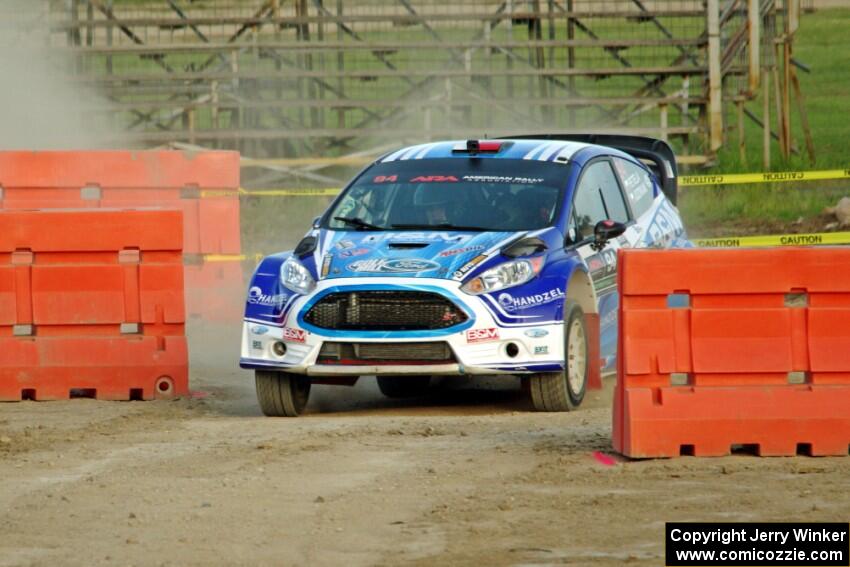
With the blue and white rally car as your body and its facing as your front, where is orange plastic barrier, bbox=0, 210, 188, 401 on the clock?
The orange plastic barrier is roughly at 2 o'clock from the blue and white rally car.

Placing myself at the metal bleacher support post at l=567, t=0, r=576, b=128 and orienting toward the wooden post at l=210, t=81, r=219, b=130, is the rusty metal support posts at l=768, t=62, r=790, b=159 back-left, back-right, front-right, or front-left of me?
back-left

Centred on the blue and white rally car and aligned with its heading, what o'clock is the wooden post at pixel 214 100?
The wooden post is roughly at 4 o'clock from the blue and white rally car.

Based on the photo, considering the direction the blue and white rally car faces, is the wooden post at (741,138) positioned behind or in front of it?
behind

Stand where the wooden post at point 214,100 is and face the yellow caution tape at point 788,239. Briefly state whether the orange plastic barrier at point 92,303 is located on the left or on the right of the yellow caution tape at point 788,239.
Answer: right

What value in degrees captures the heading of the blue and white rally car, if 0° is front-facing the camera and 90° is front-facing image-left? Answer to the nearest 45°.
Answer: approximately 45°

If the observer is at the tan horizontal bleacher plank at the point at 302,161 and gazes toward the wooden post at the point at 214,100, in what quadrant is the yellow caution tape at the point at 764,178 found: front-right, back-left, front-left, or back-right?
back-right

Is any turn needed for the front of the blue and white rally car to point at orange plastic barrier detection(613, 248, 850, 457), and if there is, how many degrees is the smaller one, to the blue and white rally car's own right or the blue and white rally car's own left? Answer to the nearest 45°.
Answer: approximately 90° to the blue and white rally car's own left

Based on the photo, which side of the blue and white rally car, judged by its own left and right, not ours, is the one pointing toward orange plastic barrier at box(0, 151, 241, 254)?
right

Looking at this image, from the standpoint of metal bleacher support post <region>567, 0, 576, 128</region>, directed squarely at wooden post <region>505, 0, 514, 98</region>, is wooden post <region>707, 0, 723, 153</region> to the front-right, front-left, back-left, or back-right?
back-left

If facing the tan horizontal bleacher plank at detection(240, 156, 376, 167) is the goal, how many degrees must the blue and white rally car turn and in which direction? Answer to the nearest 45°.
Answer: approximately 135° to its right
